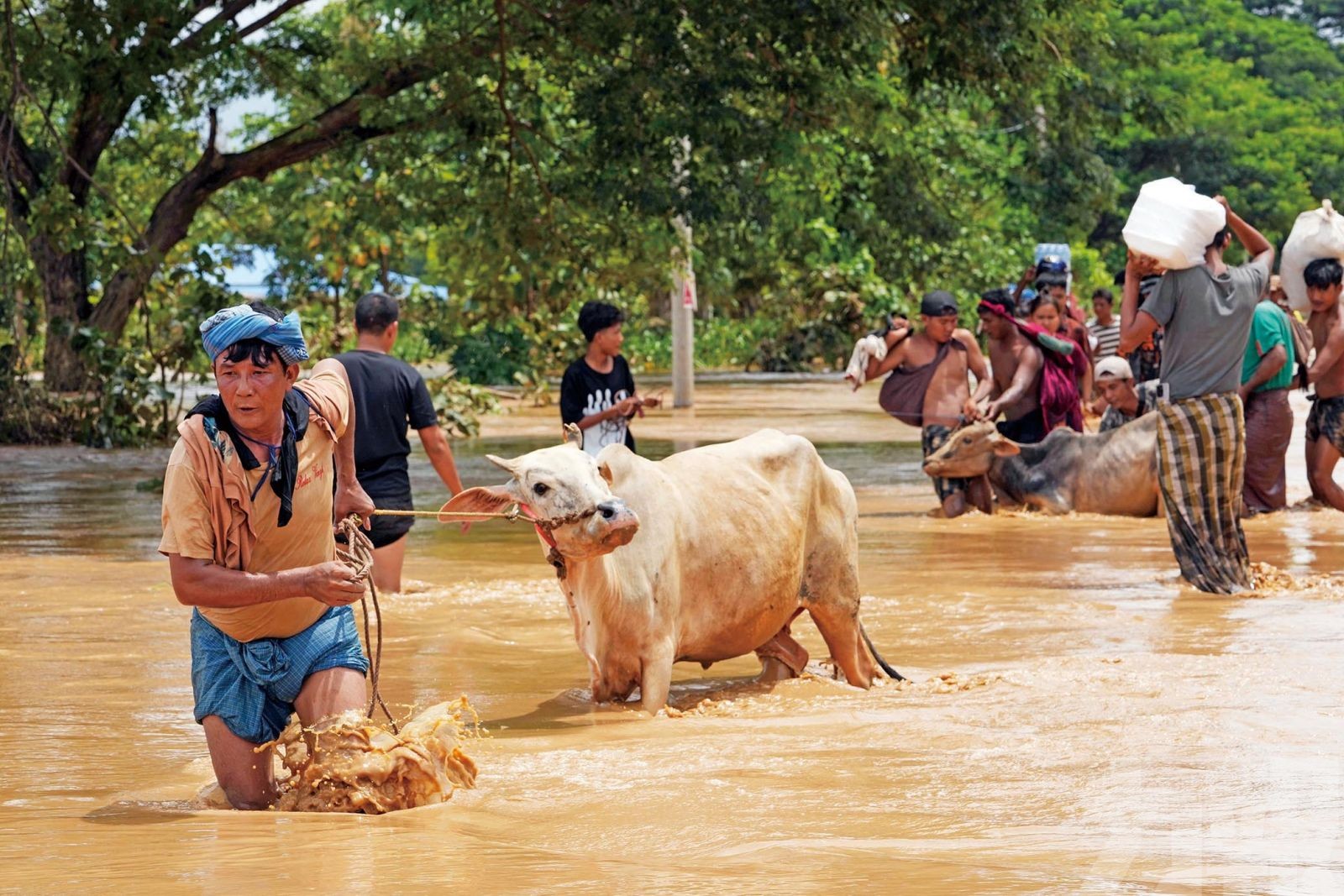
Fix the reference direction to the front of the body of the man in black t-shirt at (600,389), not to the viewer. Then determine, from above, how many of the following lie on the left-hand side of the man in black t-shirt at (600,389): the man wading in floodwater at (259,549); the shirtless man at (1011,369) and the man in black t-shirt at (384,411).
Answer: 1

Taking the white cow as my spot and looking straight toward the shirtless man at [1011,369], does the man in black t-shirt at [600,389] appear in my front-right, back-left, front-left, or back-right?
front-left

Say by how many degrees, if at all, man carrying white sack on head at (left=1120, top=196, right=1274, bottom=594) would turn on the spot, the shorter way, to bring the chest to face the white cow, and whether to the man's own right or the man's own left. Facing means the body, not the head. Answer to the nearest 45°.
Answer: approximately 135° to the man's own left

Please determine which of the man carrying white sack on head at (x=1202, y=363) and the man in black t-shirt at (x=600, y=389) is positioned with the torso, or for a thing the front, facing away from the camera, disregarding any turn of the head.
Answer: the man carrying white sack on head

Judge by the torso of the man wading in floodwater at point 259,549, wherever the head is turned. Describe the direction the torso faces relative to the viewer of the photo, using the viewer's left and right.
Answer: facing the viewer

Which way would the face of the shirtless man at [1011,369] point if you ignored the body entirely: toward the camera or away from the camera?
toward the camera

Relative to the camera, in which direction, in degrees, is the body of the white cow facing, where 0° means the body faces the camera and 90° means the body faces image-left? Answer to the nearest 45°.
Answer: approximately 45°

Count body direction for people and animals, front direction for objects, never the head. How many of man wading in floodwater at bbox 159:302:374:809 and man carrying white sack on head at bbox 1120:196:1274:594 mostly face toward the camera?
1

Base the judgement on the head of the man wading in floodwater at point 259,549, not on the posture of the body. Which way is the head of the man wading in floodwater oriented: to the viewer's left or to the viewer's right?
to the viewer's left

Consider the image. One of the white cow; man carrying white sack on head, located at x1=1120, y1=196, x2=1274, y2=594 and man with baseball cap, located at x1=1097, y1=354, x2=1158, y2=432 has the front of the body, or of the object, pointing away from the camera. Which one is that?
the man carrying white sack on head

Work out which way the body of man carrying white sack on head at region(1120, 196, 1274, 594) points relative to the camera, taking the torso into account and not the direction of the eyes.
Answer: away from the camera

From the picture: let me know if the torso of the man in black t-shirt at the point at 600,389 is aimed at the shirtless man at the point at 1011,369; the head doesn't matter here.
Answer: no

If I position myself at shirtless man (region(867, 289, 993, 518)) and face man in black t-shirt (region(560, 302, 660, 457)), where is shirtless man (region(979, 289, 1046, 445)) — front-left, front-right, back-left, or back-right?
back-left

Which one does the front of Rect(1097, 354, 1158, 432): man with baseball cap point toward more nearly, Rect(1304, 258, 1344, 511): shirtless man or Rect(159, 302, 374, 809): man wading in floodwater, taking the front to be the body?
the man wading in floodwater

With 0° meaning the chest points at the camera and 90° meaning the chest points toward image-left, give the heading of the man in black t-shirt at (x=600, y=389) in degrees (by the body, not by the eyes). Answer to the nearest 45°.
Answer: approximately 315°

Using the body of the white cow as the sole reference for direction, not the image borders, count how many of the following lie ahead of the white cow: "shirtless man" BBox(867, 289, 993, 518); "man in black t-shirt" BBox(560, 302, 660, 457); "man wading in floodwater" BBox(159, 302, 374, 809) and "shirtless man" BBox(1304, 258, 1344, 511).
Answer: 1
